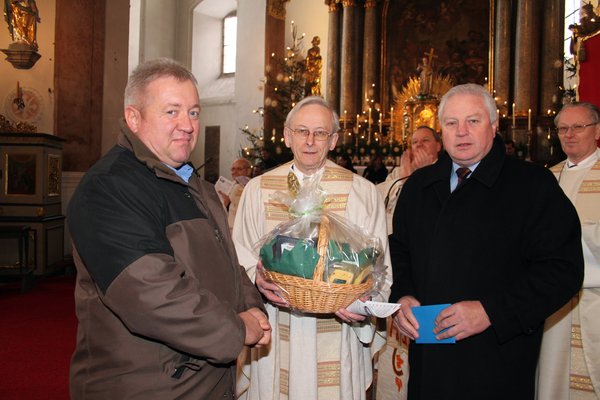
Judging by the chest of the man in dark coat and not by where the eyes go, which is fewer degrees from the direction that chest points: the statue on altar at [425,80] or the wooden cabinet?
the wooden cabinet

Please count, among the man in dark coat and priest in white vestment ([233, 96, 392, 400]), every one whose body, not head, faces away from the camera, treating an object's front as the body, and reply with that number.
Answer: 0

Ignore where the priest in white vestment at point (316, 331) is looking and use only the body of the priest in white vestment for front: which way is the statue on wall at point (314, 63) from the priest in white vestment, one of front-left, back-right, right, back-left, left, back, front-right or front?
back

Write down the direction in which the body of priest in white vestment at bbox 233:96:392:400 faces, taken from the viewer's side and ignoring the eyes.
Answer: toward the camera

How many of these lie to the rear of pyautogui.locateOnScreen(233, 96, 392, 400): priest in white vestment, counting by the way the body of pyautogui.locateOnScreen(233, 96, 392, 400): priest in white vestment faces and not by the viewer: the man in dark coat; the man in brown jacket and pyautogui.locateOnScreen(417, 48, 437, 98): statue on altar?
1

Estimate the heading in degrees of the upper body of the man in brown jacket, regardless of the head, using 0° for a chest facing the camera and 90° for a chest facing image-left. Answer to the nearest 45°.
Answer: approximately 315°

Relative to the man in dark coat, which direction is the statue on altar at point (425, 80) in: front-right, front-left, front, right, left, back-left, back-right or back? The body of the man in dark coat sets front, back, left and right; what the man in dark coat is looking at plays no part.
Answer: back-right

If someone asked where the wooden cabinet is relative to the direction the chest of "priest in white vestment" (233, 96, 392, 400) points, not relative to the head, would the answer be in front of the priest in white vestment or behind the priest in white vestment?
behind

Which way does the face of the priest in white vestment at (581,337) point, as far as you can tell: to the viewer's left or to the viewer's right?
to the viewer's left
